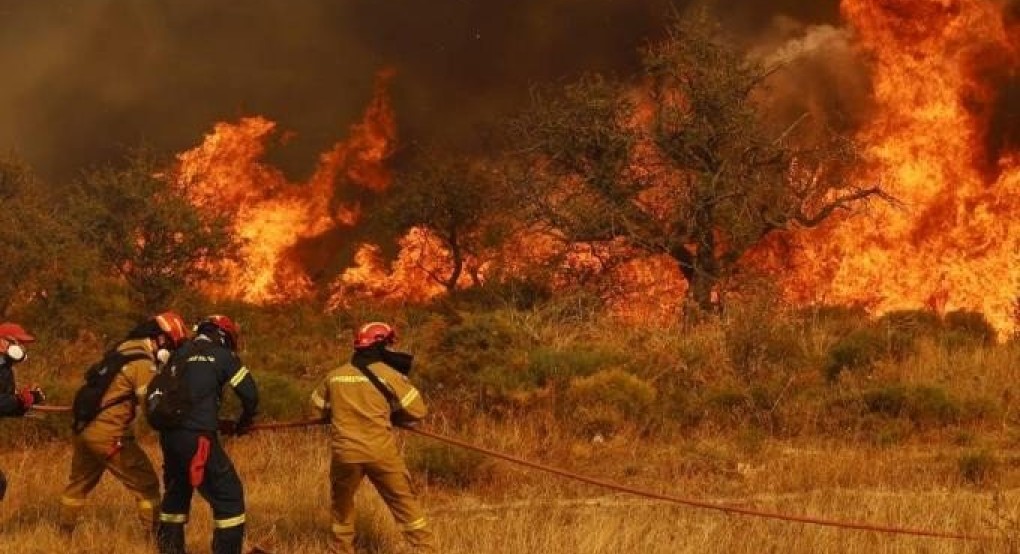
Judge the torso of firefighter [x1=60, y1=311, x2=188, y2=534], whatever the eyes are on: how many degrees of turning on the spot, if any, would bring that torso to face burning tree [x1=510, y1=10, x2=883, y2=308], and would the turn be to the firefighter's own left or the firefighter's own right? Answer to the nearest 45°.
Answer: approximately 45° to the firefighter's own left

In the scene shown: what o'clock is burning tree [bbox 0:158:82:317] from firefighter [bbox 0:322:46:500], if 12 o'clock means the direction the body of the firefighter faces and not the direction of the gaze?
The burning tree is roughly at 9 o'clock from the firefighter.

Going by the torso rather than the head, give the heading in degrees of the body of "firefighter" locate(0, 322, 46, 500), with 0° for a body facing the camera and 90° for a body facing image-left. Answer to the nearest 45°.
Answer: approximately 270°

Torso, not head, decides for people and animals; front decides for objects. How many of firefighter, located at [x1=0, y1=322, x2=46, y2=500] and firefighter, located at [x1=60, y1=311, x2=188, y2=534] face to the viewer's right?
2

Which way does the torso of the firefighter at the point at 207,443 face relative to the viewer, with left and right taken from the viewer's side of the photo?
facing away from the viewer and to the right of the viewer

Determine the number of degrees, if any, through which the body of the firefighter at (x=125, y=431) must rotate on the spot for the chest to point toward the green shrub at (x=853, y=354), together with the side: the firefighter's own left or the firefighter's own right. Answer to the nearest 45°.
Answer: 0° — they already face it

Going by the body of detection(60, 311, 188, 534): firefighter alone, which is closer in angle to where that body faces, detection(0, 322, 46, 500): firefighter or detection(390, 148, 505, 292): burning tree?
the burning tree

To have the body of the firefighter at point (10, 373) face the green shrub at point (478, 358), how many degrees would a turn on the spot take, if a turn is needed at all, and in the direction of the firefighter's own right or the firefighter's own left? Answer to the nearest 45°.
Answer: approximately 45° to the firefighter's own left

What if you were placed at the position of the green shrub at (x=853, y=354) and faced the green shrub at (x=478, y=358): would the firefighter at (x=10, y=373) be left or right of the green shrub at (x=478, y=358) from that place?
left

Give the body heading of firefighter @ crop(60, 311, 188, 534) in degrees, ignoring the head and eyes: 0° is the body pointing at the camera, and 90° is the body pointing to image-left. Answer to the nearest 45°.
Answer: approximately 270°

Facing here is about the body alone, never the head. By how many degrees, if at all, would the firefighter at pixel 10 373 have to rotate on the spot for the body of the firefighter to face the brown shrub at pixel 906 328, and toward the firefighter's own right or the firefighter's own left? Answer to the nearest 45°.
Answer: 0° — they already face it

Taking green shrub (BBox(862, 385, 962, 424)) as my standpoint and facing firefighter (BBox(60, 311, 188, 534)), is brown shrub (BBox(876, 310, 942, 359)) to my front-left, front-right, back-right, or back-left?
back-right

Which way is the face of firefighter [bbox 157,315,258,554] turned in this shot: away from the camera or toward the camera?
away from the camera
